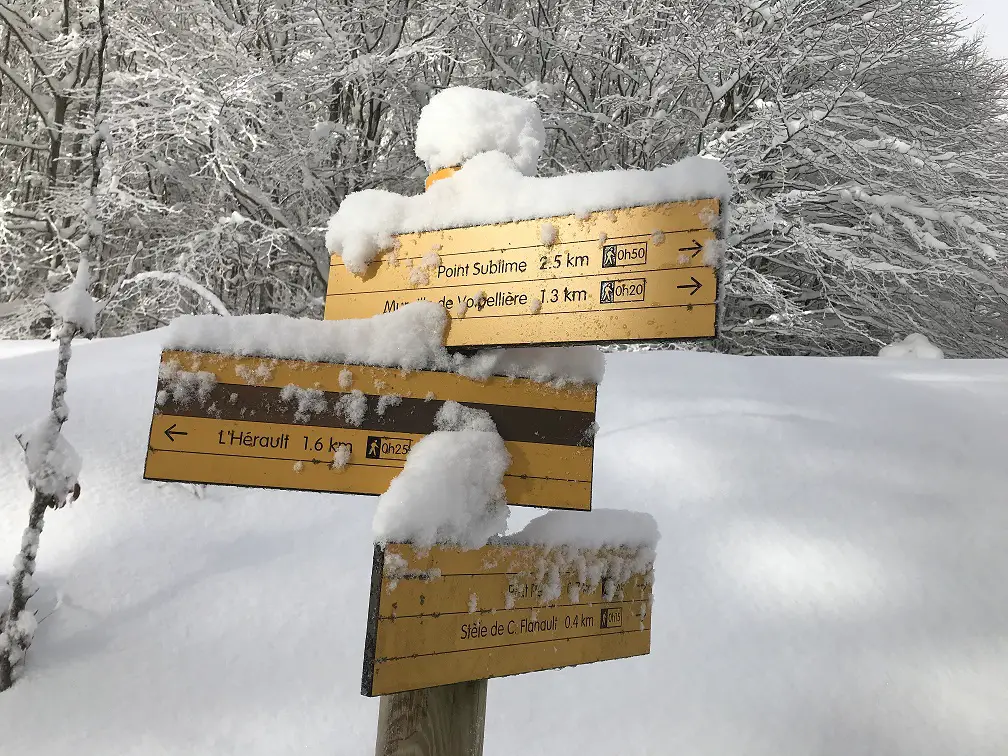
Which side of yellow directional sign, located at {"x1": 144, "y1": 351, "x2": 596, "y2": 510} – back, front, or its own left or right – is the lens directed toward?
front

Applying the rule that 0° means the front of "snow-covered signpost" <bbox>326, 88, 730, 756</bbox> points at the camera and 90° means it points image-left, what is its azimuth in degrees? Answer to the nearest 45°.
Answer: approximately 0°

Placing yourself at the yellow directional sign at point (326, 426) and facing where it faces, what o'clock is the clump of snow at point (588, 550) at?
The clump of snow is roughly at 9 o'clock from the yellow directional sign.

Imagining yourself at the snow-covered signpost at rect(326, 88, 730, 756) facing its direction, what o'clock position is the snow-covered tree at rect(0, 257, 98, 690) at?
The snow-covered tree is roughly at 4 o'clock from the snow-covered signpost.

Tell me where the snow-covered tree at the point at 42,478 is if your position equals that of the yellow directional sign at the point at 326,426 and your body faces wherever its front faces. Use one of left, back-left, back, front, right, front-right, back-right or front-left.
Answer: back-right
